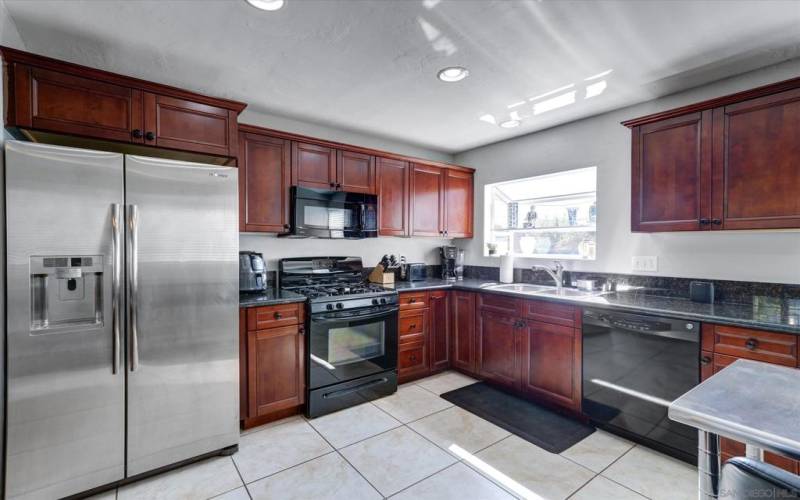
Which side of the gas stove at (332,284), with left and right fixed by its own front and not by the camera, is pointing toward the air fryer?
right

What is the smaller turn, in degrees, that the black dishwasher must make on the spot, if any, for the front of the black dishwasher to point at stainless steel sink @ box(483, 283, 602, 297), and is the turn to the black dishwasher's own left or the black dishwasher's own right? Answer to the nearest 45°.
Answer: approximately 90° to the black dishwasher's own right

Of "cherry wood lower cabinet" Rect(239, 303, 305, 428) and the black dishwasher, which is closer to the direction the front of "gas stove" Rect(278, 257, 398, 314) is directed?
the black dishwasher

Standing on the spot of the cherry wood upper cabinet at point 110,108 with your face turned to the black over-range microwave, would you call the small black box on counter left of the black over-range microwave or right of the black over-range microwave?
right

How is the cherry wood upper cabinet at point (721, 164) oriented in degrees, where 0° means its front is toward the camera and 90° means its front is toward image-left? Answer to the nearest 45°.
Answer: approximately 45°

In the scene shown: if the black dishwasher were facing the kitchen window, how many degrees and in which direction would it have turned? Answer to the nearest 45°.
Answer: approximately 90° to its right

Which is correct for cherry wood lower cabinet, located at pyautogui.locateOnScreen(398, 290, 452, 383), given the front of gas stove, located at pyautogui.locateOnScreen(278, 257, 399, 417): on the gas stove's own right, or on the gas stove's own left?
on the gas stove's own left
